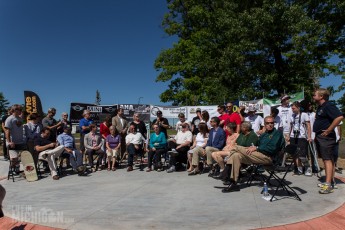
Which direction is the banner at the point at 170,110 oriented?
toward the camera

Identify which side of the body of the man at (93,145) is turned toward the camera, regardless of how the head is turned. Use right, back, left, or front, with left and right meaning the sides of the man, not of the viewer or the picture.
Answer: front

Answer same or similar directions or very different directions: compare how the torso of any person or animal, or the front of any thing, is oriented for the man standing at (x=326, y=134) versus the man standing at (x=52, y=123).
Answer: very different directions

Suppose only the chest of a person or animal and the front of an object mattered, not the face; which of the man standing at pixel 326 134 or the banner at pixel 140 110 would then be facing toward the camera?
the banner

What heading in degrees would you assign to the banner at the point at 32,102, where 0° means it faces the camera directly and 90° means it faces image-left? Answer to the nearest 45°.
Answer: approximately 0°

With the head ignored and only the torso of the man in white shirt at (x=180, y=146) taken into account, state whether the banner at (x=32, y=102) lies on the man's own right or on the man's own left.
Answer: on the man's own right

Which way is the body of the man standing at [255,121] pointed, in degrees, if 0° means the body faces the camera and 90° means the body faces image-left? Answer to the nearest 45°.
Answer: approximately 45°

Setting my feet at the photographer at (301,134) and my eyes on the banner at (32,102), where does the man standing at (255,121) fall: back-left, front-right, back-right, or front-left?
front-right

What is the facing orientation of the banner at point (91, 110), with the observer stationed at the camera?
facing the viewer

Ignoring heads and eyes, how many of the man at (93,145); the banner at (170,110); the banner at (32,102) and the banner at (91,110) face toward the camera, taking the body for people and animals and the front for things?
4

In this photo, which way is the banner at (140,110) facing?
toward the camera

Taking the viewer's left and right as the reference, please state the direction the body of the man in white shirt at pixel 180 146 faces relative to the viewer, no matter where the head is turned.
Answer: facing the viewer and to the left of the viewer

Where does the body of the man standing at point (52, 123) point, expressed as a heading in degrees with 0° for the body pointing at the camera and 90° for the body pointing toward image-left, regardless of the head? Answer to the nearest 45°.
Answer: approximately 315°

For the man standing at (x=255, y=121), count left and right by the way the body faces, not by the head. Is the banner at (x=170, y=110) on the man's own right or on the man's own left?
on the man's own right

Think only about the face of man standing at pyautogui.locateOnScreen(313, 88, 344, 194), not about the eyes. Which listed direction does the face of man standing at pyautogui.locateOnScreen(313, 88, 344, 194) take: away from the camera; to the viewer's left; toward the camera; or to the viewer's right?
to the viewer's left
